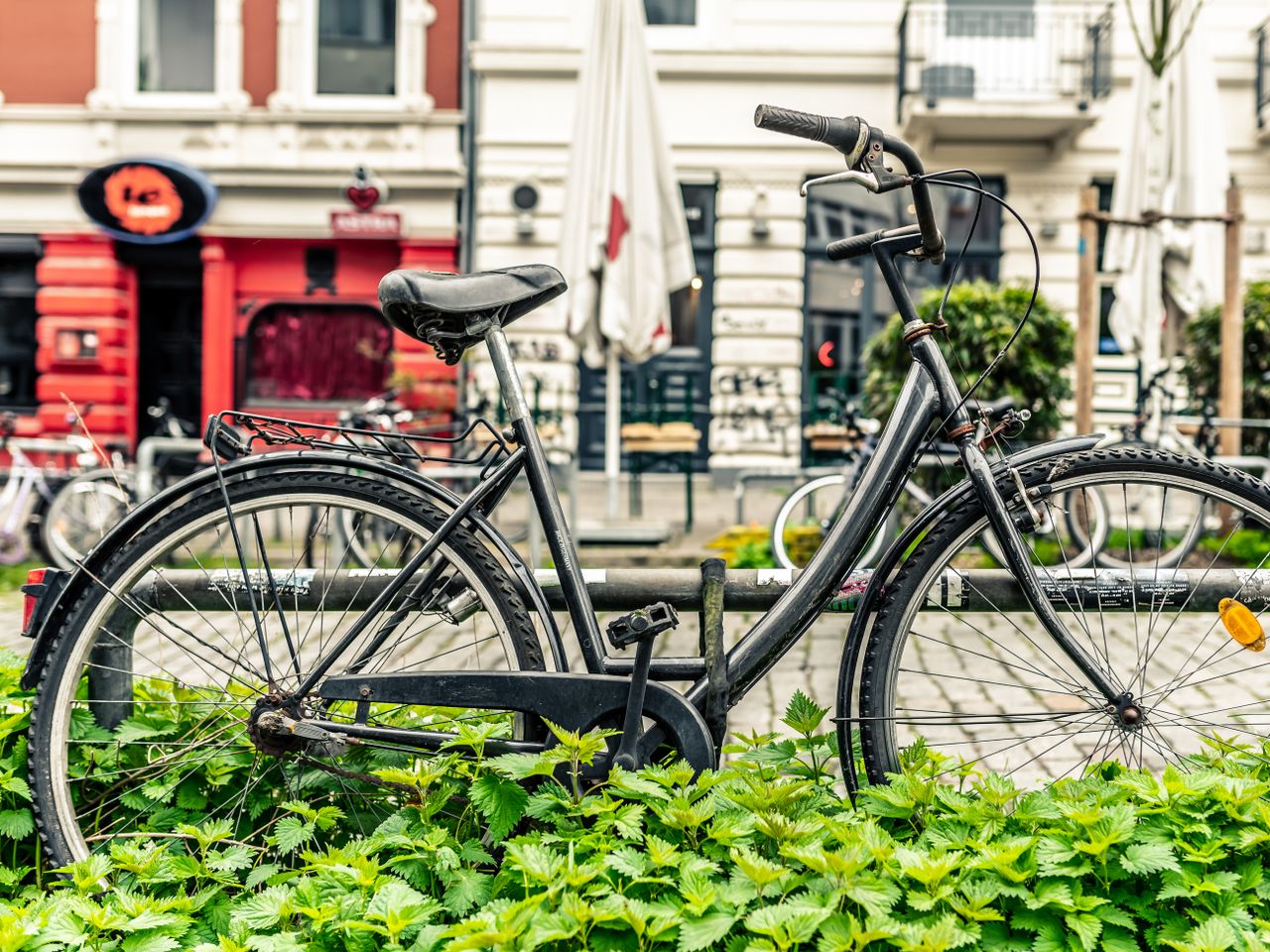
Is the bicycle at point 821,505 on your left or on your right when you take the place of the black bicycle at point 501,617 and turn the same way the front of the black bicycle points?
on your left

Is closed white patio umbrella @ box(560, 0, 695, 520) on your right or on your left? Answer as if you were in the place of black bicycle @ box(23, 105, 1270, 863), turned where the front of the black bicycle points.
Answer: on your left

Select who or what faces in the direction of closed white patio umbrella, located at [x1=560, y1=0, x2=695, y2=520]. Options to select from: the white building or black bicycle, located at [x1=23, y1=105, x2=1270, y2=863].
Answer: the white building

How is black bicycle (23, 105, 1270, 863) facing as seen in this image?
to the viewer's right

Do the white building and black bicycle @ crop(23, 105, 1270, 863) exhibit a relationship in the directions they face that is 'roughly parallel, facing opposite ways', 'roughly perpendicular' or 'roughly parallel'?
roughly perpendicular

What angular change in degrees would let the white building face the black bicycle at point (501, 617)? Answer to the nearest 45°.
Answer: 0° — it already faces it

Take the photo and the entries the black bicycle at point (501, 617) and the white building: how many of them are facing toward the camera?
1

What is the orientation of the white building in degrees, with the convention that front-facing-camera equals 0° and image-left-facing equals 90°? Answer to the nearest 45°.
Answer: approximately 0°

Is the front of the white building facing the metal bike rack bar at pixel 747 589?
yes
